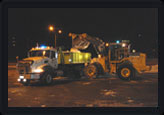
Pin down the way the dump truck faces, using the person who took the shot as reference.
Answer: facing the viewer and to the left of the viewer
